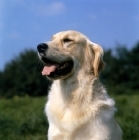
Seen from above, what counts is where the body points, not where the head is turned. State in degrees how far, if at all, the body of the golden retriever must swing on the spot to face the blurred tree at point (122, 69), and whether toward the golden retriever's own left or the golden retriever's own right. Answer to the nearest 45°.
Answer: approximately 135° to the golden retriever's own right

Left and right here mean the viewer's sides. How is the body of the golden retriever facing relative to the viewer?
facing the viewer and to the left of the viewer

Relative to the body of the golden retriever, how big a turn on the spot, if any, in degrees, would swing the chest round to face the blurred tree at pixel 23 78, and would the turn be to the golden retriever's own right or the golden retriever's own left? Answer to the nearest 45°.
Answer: approximately 135° to the golden retriever's own right
